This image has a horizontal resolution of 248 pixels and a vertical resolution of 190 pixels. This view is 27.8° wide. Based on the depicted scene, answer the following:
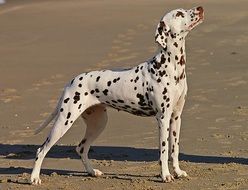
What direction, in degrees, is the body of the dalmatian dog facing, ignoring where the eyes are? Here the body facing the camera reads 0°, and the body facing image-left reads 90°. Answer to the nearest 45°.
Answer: approximately 270°
